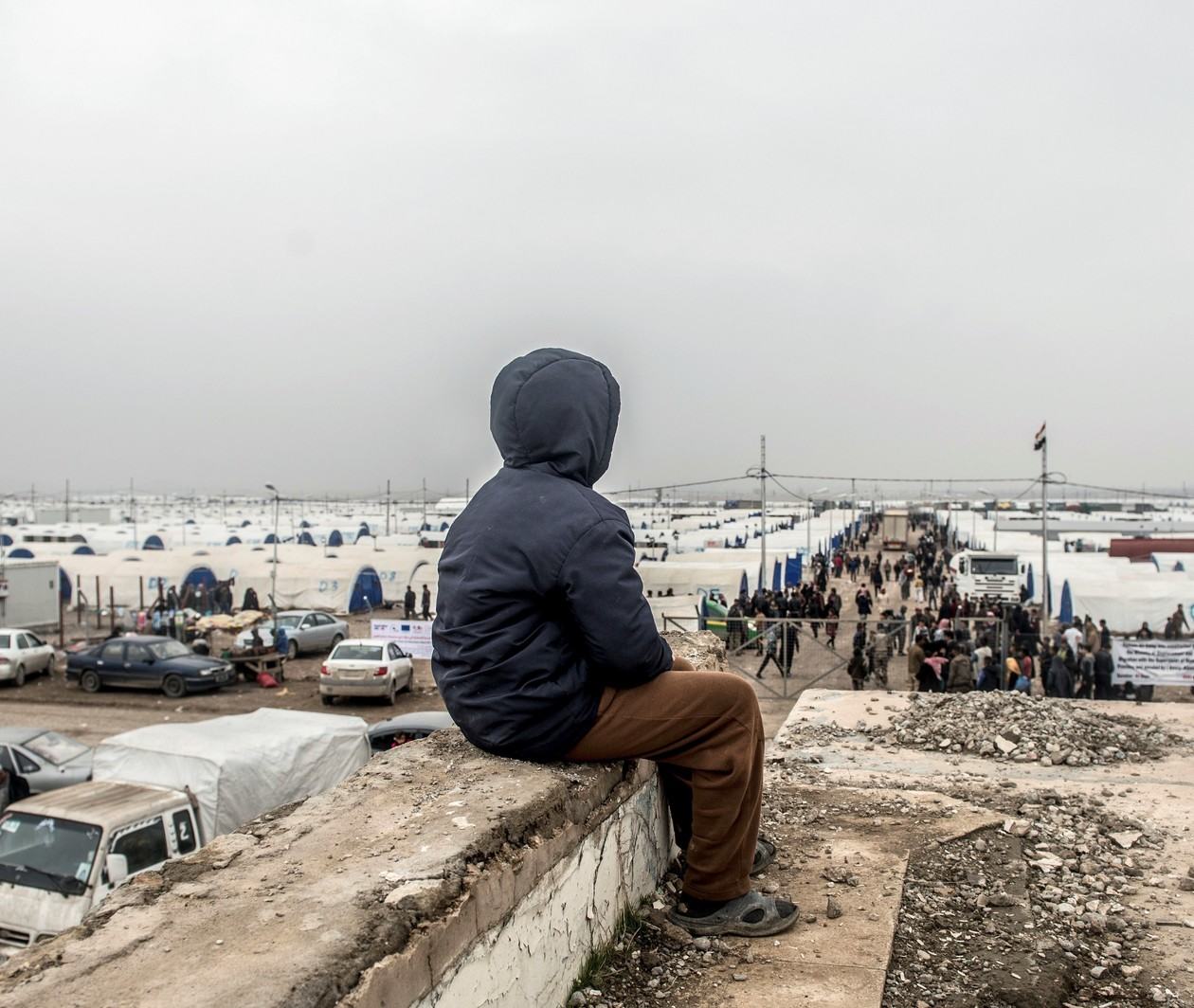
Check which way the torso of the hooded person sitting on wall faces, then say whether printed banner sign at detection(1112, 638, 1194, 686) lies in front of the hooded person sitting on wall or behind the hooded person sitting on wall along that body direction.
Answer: in front

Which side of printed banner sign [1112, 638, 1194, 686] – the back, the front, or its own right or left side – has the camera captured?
front

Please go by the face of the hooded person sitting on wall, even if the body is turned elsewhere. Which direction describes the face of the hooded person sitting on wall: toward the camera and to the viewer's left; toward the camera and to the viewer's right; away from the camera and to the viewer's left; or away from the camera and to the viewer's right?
away from the camera and to the viewer's right

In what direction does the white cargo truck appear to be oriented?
toward the camera

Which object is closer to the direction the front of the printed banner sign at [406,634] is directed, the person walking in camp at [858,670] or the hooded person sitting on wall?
the hooded person sitting on wall

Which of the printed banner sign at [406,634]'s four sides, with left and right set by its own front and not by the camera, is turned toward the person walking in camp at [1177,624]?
left

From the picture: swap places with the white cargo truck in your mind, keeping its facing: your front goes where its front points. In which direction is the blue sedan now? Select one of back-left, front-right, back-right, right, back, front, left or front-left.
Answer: front-right

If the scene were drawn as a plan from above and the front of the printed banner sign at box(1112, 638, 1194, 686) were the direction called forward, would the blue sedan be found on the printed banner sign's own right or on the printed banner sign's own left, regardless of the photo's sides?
on the printed banner sign's own right

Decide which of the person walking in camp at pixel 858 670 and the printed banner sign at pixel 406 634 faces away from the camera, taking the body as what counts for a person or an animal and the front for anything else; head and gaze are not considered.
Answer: the person walking in camp

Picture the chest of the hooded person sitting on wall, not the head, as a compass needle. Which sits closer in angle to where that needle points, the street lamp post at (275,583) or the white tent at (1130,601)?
the white tent

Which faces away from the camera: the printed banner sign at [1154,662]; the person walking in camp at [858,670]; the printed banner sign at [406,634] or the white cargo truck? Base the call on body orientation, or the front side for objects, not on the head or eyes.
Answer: the person walking in camp

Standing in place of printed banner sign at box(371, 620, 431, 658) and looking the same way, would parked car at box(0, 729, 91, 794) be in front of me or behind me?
in front
